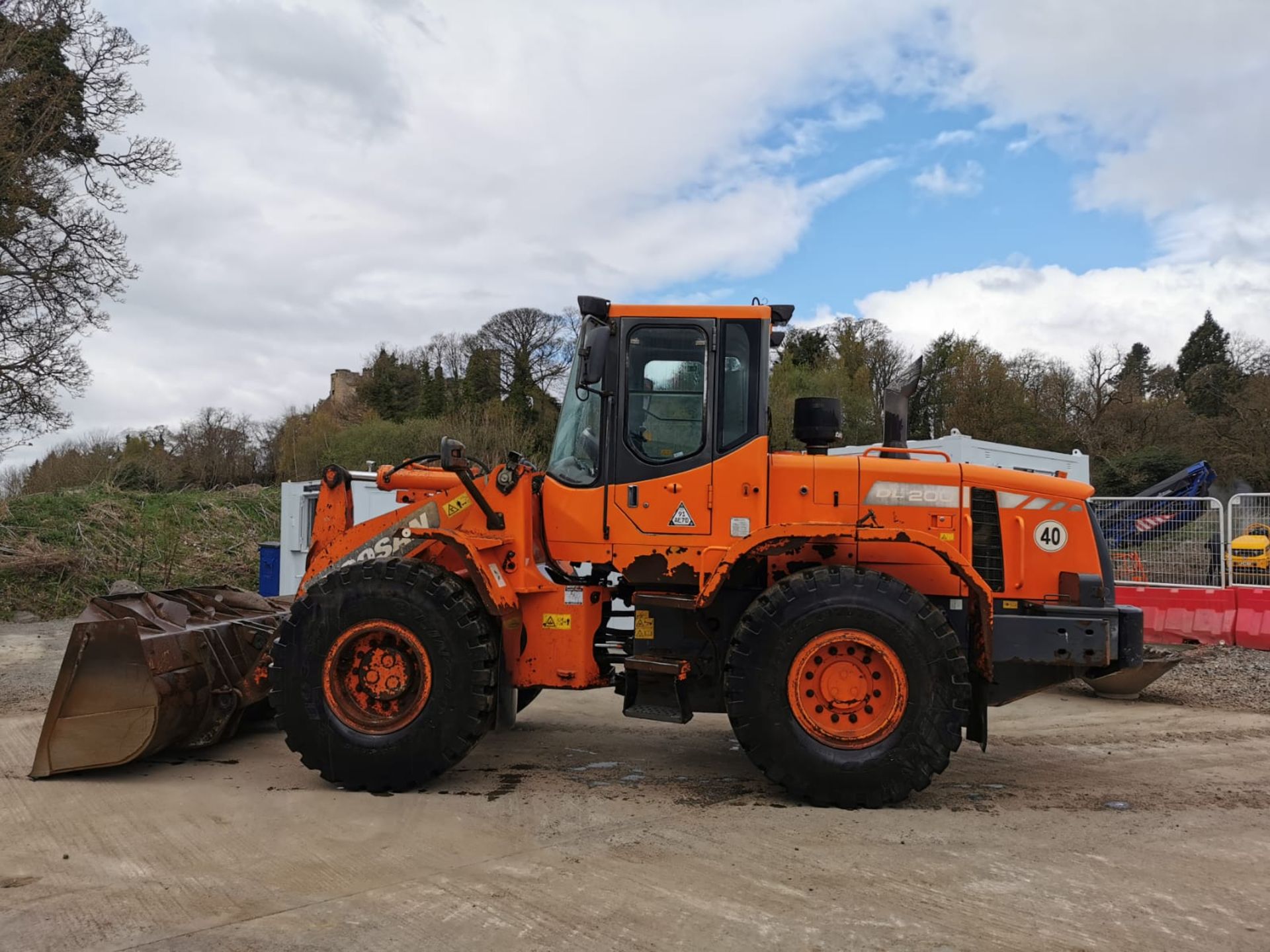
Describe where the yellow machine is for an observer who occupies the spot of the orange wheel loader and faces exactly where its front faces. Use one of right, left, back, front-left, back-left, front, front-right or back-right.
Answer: back-right

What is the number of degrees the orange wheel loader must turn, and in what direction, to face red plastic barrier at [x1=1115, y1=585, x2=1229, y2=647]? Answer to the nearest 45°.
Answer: approximately 135° to its right

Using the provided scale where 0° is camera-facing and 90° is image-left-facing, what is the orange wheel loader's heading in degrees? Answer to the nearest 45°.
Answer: approximately 90°

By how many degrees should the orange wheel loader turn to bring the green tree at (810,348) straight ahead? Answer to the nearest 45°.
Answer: approximately 90° to its right

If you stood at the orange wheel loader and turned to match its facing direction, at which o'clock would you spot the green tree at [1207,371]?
The green tree is roughly at 4 o'clock from the orange wheel loader.

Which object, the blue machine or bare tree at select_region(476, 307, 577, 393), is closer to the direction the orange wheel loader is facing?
the bare tree

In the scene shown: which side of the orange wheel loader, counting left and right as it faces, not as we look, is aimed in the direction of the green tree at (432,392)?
right

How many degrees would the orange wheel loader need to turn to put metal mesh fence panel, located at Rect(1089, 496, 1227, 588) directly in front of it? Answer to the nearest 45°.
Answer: approximately 135° to its right

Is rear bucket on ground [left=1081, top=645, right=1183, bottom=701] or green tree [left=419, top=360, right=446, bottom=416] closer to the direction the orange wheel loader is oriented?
the green tree

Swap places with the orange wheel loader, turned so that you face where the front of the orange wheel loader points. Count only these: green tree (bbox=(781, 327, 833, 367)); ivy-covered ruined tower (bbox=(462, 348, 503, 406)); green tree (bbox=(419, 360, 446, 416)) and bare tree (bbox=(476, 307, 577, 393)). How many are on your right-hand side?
4

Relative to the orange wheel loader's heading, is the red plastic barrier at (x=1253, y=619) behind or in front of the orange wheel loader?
behind

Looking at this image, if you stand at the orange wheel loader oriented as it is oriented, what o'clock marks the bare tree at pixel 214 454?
The bare tree is roughly at 2 o'clock from the orange wheel loader.

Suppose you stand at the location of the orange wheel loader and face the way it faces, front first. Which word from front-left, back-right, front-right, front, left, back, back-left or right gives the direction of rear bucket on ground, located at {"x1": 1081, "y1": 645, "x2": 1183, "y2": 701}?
back-right

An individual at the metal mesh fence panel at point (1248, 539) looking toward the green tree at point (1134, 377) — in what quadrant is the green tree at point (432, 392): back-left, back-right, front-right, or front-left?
front-left

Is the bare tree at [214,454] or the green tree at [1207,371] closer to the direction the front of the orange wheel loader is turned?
the bare tree

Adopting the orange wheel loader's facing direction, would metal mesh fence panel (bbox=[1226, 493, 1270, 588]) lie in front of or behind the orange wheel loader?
behind
